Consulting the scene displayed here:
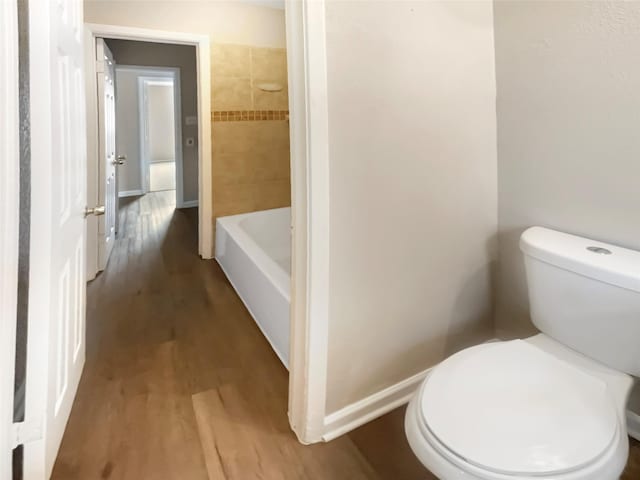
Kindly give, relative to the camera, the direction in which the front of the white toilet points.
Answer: facing the viewer and to the left of the viewer

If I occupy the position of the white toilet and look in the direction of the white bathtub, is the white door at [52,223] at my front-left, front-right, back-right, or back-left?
front-left

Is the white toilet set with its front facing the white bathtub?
no

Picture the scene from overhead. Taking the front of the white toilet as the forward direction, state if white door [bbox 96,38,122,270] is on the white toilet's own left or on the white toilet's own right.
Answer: on the white toilet's own right
